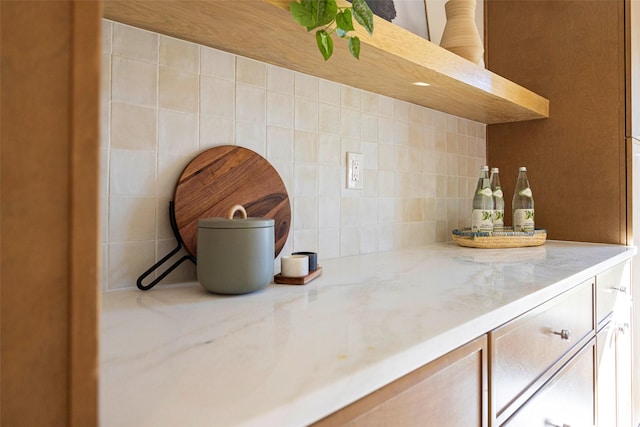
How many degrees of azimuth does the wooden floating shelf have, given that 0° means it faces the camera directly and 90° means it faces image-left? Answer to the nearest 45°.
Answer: approximately 315°

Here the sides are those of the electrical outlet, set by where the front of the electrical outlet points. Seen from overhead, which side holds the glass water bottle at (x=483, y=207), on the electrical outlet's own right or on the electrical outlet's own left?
on the electrical outlet's own left

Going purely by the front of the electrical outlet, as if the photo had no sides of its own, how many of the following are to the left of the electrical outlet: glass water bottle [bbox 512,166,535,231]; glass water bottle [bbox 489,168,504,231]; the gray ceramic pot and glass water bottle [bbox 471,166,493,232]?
3

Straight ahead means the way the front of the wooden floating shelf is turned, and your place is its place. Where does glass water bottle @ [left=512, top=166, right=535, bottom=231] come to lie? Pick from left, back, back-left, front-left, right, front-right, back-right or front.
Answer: left

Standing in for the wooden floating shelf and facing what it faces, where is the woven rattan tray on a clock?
The woven rattan tray is roughly at 9 o'clock from the wooden floating shelf.

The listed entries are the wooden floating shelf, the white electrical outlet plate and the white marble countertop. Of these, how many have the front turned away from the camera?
0

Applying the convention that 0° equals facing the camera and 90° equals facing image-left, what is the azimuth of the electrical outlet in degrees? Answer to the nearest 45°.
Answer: approximately 315°

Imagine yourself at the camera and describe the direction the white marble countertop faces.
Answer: facing the viewer and to the right of the viewer
